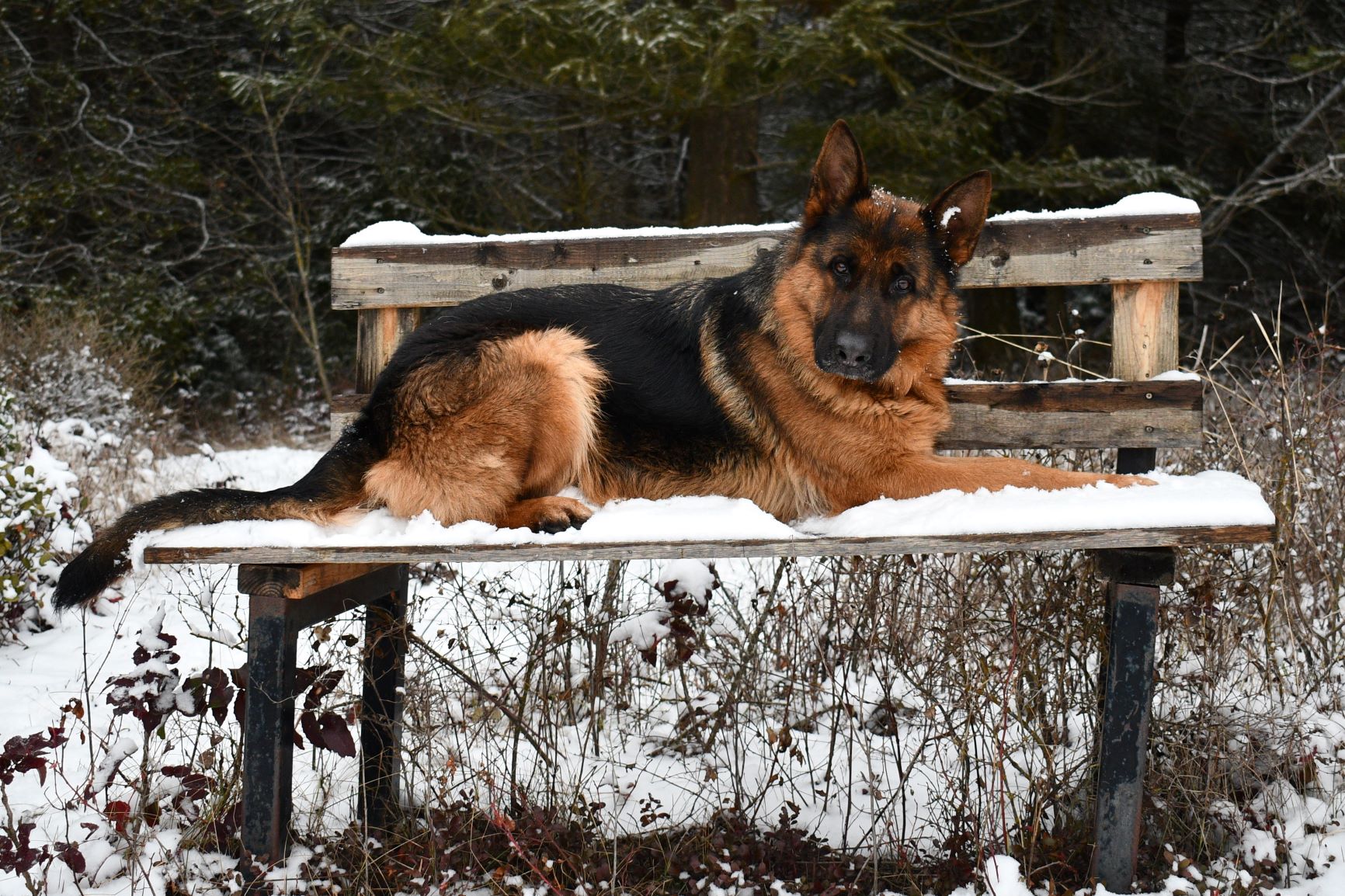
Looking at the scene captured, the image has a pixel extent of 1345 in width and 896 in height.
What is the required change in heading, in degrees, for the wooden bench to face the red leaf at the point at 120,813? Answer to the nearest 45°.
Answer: approximately 45° to its right

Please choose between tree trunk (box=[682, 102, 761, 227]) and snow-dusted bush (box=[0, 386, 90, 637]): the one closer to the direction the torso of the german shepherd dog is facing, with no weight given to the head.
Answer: the tree trunk

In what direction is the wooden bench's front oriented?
toward the camera

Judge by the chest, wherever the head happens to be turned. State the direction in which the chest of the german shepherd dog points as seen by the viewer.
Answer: to the viewer's right

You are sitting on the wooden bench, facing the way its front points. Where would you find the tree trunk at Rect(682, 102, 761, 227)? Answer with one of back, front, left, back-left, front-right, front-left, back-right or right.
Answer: back

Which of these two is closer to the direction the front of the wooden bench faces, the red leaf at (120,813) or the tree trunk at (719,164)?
the red leaf

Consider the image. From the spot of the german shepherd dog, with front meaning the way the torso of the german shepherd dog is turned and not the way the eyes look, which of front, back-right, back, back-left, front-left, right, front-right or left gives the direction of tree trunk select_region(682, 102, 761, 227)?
left

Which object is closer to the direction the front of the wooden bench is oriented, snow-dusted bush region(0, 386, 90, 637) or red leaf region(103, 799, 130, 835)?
the red leaf

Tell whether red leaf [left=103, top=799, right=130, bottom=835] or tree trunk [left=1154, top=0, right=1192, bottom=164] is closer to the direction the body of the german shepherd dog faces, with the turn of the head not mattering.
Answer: the tree trunk
